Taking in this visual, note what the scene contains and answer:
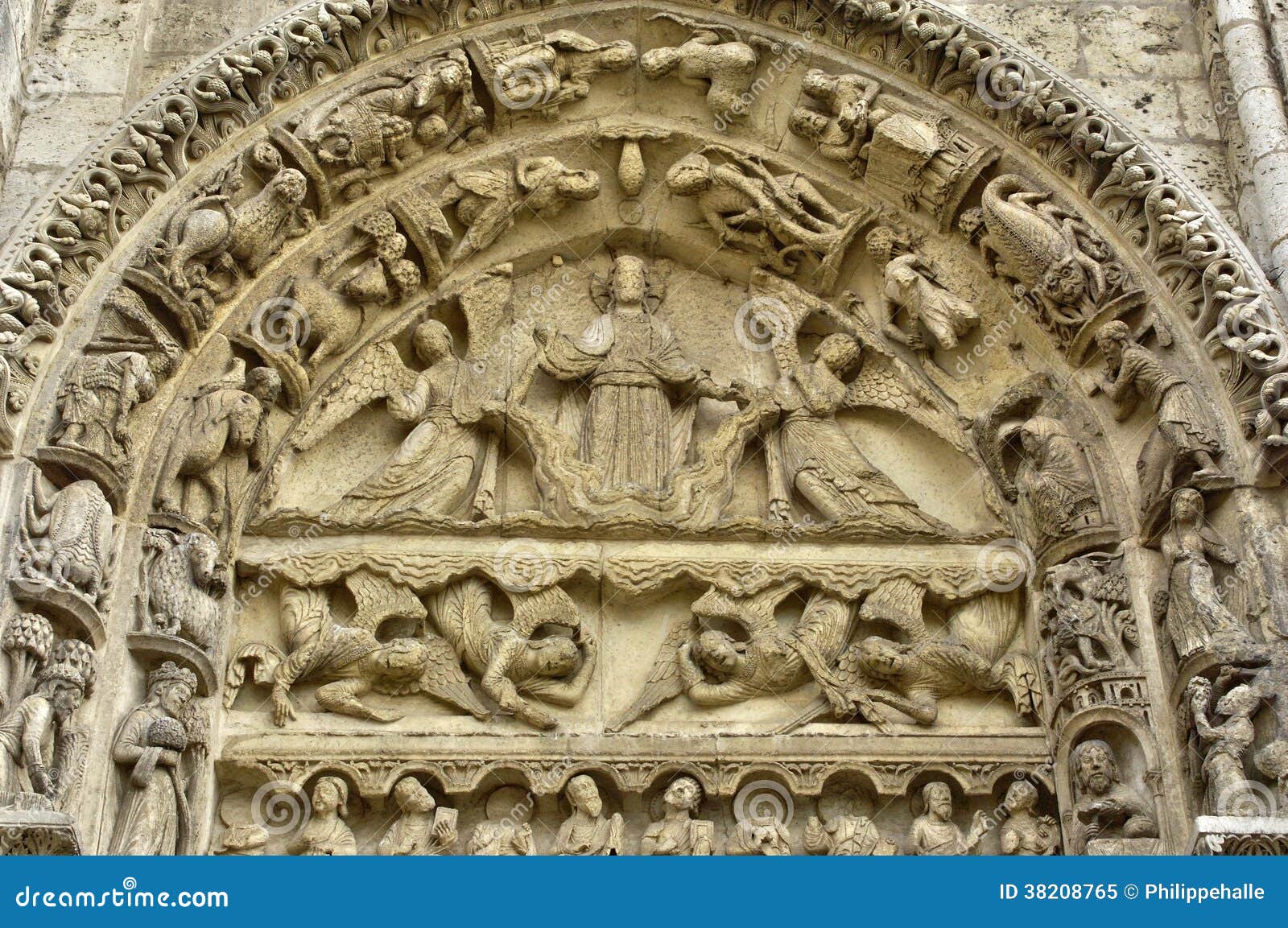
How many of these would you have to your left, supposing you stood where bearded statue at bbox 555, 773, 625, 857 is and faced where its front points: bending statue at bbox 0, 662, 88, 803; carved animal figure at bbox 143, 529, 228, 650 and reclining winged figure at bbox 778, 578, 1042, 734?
1

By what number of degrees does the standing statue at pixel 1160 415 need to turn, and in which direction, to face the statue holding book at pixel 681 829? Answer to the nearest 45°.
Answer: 0° — it already faces it

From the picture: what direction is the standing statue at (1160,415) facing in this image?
to the viewer's left

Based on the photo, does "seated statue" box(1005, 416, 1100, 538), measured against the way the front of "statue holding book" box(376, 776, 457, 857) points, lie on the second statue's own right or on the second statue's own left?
on the second statue's own left

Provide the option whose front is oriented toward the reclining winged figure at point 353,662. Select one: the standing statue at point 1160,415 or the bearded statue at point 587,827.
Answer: the standing statue at point 1160,415
